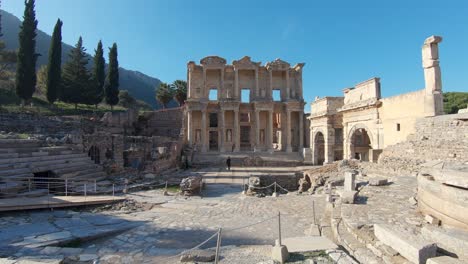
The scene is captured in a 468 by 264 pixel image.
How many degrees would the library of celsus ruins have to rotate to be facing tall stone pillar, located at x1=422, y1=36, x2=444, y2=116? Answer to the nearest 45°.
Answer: approximately 45° to its left

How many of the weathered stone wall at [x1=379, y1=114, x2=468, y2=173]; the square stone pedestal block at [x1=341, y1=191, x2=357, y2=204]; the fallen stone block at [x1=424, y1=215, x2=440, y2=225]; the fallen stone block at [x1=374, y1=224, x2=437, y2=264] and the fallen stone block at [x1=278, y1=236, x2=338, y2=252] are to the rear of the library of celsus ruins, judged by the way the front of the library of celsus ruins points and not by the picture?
0

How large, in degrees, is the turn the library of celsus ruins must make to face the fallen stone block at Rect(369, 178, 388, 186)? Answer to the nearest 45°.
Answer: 0° — it already faces it

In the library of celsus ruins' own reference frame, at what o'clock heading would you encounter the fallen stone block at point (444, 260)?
The fallen stone block is roughly at 12 o'clock from the library of celsus ruins.

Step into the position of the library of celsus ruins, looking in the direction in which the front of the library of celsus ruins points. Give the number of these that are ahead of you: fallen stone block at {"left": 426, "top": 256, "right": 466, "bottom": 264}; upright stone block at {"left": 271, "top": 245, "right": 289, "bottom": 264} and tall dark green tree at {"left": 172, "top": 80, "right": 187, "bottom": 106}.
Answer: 2

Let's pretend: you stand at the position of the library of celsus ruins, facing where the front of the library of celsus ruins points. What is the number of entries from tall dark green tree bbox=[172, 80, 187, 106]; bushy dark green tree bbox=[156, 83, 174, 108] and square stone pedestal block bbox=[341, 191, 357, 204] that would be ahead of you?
1

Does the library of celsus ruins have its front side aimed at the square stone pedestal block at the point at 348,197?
yes

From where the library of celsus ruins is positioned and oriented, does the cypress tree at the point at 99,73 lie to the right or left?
on its right

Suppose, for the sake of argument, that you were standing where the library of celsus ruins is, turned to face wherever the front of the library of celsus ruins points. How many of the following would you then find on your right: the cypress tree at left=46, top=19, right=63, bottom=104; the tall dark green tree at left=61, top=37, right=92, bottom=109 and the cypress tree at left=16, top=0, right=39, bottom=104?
3

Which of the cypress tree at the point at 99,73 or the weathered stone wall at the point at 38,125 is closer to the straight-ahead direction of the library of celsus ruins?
the weathered stone wall

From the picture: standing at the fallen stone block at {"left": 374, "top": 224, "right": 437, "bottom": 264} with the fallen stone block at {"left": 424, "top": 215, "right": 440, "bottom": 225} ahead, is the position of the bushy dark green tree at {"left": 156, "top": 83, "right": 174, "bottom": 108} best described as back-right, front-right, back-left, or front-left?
front-left

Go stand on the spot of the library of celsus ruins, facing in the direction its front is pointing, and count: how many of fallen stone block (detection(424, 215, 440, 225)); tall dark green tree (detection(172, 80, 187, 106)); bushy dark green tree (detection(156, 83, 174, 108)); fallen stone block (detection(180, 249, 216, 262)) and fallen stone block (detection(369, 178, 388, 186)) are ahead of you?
3

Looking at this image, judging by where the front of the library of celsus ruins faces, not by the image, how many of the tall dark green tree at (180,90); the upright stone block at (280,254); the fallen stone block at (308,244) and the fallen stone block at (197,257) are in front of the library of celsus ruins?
3

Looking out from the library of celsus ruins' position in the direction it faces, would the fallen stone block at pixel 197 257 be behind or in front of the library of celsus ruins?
in front

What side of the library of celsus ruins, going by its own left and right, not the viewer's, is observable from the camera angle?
front

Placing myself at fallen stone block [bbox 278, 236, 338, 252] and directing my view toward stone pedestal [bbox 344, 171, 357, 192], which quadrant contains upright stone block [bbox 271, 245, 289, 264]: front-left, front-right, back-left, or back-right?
back-left

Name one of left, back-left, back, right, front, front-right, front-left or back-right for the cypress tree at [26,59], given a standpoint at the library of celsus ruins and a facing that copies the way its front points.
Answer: right

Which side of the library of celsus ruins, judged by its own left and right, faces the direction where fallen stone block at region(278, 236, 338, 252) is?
front

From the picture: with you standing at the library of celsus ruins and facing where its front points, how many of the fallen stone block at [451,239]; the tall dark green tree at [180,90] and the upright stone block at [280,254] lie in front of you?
2
